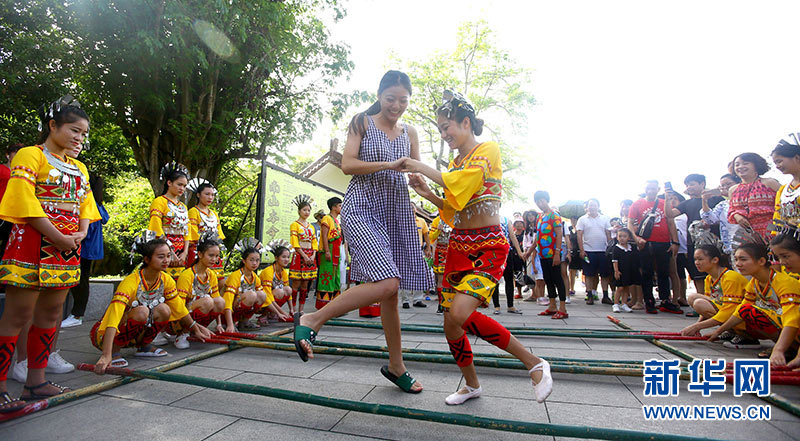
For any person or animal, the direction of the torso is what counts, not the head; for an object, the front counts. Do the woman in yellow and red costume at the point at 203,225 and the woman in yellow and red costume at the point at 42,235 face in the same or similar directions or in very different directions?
same or similar directions

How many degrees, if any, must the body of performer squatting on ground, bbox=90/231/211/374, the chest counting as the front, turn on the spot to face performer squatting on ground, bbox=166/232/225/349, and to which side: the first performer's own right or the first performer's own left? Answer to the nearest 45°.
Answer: approximately 90° to the first performer's own left

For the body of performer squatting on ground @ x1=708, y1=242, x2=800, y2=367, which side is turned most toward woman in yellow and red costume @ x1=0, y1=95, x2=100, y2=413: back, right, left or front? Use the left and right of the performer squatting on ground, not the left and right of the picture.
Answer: front

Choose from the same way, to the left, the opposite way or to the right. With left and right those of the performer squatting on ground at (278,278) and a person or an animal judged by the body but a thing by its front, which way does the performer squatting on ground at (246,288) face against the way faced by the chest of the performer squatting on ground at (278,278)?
the same way

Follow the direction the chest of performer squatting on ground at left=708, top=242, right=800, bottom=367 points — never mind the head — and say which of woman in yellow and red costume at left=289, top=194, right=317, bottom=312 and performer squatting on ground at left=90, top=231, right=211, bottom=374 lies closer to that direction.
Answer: the performer squatting on ground at left=90, top=231, right=211, bottom=374

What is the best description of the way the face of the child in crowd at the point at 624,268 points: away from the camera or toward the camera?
toward the camera

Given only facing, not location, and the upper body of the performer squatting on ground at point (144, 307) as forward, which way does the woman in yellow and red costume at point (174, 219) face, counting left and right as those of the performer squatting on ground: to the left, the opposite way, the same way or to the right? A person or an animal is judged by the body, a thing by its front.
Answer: the same way

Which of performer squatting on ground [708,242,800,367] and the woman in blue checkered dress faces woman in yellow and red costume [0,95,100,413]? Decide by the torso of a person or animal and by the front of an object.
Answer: the performer squatting on ground

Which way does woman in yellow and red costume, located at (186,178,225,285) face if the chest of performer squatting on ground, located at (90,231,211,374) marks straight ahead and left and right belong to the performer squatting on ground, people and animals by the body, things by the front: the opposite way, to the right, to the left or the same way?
the same way

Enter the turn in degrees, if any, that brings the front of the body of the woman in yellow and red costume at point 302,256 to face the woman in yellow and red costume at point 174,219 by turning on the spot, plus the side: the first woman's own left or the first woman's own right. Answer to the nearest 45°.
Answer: approximately 90° to the first woman's own right

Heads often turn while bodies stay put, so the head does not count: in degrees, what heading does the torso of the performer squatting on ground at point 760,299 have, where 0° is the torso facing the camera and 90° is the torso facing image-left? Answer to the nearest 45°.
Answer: approximately 45°

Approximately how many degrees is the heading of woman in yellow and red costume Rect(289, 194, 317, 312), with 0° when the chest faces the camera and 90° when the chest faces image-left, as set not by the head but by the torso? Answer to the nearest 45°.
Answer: approximately 315°

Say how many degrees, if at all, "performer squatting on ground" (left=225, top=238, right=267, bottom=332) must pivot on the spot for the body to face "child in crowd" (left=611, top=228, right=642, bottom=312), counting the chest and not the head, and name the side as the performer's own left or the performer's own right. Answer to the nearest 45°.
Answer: approximately 45° to the performer's own left

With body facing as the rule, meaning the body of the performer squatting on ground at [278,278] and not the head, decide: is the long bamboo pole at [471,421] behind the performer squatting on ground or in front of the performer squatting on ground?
in front

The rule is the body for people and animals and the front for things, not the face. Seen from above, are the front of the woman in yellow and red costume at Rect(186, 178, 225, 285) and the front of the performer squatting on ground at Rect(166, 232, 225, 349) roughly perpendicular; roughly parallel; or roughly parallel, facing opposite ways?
roughly parallel

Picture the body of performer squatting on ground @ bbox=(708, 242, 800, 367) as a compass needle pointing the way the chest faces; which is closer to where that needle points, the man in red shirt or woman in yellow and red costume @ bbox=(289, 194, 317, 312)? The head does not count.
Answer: the woman in yellow and red costume

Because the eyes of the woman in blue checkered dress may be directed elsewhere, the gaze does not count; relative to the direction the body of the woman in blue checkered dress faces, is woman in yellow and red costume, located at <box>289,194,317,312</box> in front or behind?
behind

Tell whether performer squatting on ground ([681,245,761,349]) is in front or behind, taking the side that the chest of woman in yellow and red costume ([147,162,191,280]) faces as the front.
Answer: in front
